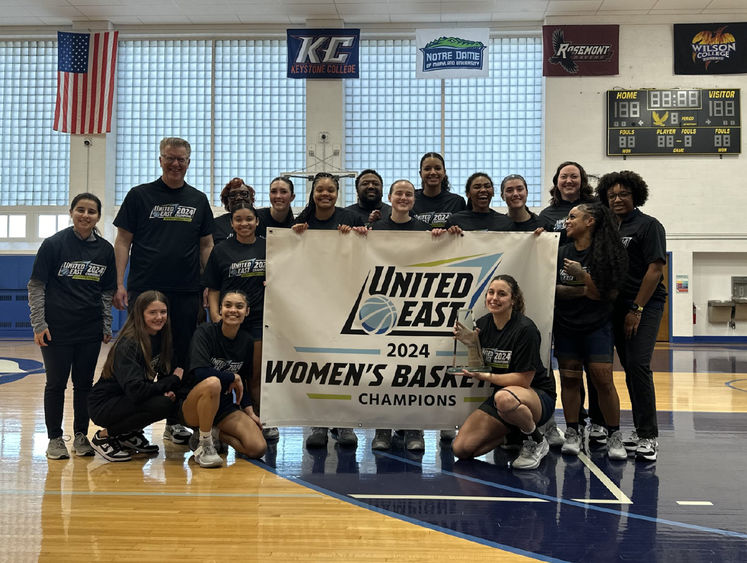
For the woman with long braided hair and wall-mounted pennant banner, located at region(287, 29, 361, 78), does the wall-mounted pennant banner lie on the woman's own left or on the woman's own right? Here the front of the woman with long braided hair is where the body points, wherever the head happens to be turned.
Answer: on the woman's own right

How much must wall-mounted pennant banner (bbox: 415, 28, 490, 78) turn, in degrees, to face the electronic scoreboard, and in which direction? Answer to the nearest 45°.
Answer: approximately 90° to its left

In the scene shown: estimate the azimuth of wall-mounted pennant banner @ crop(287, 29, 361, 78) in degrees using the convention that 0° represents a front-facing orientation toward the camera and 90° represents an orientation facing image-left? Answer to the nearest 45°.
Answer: approximately 0°

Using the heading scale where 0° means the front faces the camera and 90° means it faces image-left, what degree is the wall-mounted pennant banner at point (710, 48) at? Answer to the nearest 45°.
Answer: approximately 0°

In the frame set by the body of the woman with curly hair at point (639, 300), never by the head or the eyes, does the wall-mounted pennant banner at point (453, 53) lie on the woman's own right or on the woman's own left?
on the woman's own right

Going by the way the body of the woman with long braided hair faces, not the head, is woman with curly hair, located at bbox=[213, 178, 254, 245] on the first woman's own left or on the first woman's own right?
on the first woman's own right

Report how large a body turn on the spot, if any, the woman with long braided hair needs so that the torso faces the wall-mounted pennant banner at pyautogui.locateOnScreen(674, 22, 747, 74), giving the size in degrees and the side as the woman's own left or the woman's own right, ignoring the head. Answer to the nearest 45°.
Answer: approximately 135° to the woman's own right

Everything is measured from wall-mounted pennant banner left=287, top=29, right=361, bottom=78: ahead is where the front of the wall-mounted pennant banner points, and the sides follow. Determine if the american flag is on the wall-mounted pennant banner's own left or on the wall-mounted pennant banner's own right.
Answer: on the wall-mounted pennant banner's own right
